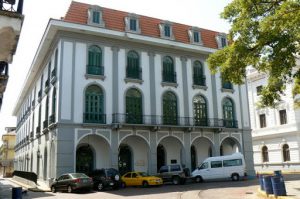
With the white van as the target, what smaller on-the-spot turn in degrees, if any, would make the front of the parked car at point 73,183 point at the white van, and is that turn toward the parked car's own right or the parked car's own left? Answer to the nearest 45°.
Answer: approximately 135° to the parked car's own right

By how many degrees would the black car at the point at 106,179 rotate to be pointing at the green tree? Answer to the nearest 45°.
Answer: approximately 180°

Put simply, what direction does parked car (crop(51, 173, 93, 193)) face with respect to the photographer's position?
facing away from the viewer and to the left of the viewer

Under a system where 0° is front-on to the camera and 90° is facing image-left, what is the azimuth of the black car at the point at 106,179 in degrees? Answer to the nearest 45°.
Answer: approximately 135°

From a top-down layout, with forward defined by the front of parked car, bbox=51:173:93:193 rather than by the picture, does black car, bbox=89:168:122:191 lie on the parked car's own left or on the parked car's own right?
on the parked car's own right
